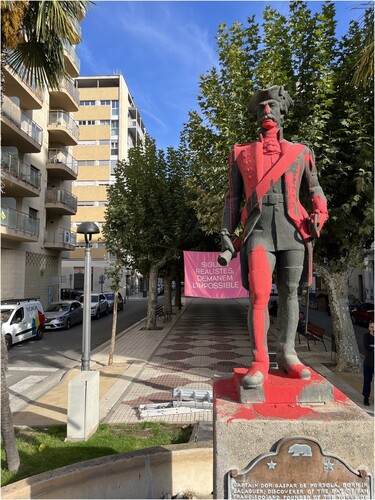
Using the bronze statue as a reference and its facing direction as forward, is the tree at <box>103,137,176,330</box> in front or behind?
behind

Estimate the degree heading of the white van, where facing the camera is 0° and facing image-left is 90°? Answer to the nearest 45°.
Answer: approximately 45°

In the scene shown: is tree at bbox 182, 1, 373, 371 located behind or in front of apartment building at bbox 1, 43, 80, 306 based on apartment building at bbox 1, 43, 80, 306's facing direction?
in front

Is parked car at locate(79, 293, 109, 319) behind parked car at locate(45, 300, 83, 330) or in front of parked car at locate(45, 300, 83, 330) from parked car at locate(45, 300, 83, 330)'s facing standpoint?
behind

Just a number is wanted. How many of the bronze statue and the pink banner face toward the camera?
2

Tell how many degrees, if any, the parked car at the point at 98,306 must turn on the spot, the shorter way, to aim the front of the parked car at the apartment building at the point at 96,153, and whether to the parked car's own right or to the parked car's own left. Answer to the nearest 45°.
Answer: approximately 135° to the parked car's own right

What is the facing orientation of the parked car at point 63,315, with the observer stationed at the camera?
facing the viewer and to the left of the viewer

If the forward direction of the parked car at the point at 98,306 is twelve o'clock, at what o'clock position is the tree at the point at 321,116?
The tree is roughly at 10 o'clock from the parked car.
